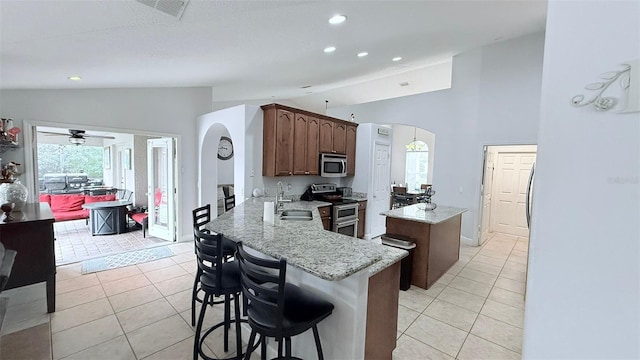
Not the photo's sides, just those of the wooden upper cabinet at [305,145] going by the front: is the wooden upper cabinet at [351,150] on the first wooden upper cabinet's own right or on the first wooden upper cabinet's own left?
on the first wooden upper cabinet's own left

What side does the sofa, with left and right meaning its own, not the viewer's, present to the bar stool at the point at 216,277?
front

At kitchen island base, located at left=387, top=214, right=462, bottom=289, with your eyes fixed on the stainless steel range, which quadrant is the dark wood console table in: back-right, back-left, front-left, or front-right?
front-left

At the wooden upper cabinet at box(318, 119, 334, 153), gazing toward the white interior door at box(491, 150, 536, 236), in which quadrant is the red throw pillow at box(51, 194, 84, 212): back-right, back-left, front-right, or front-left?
back-left

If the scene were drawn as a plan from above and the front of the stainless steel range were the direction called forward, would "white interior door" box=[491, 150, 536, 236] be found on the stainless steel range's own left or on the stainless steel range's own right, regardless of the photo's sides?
on the stainless steel range's own left

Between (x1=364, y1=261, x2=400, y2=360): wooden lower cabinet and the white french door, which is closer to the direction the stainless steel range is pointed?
the wooden lower cabinet

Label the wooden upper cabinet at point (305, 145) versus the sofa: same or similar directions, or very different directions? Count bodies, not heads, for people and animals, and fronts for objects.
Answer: same or similar directions

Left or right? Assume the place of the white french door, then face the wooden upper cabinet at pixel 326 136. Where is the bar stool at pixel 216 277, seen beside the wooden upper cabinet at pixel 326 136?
right

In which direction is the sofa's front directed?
toward the camera

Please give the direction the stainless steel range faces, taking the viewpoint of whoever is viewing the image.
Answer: facing the viewer and to the right of the viewer

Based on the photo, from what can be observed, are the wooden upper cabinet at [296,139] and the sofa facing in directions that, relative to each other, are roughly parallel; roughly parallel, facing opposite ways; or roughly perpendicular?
roughly parallel

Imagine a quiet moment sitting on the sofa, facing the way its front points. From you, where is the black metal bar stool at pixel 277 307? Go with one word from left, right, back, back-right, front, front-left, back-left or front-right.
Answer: front

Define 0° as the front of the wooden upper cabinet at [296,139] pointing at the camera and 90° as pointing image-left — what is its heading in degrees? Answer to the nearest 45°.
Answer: approximately 315°
